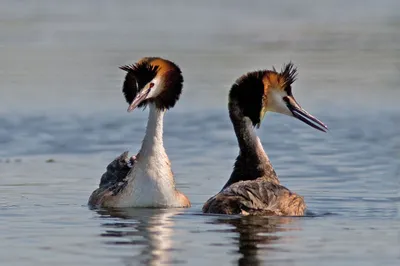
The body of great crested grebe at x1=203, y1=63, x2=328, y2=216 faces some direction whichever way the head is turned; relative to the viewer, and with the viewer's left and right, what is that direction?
facing away from the viewer and to the right of the viewer

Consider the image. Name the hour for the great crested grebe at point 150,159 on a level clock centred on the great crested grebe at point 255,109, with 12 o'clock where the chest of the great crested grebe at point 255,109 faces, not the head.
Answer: the great crested grebe at point 150,159 is roughly at 9 o'clock from the great crested grebe at point 255,109.
